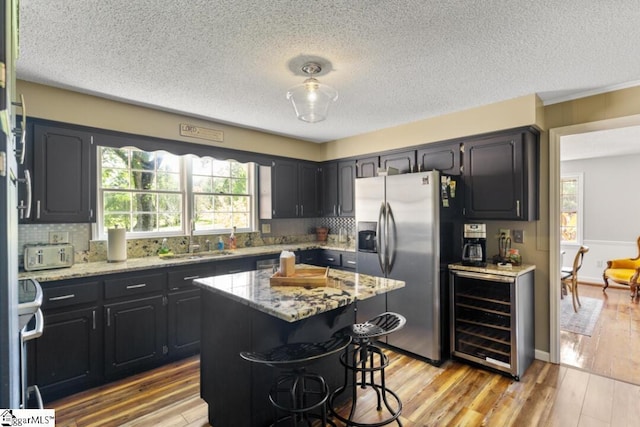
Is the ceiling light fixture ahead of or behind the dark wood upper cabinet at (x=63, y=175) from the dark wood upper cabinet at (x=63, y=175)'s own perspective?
ahead

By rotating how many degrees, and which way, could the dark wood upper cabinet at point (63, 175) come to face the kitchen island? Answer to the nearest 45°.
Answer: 0° — it already faces it

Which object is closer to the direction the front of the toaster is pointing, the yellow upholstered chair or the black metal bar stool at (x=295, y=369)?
the black metal bar stool

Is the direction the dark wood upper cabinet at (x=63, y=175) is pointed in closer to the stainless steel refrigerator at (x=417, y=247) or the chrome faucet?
the stainless steel refrigerator

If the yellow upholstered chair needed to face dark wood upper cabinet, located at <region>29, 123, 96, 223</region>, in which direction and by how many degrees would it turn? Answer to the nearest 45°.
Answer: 0° — it already faces it

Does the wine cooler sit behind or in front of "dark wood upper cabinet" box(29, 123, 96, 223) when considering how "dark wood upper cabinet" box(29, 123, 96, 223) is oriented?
in front

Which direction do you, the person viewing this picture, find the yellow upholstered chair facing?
facing the viewer and to the left of the viewer

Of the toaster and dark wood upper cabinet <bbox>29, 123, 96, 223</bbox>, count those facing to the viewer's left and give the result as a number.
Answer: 0

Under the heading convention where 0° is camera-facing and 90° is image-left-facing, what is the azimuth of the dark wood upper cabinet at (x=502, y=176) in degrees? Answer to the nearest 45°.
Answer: approximately 45°

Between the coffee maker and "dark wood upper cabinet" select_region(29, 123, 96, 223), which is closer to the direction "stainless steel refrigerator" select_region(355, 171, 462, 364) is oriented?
the dark wood upper cabinet

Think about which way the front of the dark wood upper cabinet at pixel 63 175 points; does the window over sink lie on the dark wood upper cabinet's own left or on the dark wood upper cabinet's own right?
on the dark wood upper cabinet's own left

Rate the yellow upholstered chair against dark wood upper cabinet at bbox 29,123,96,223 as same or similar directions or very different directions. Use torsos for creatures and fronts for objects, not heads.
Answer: very different directions

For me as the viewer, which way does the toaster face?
facing the viewer

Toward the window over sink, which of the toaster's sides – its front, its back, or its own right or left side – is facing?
left

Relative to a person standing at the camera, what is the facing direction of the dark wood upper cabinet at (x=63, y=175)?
facing the viewer and to the right of the viewer
